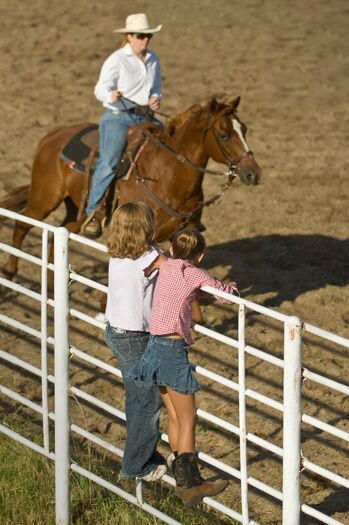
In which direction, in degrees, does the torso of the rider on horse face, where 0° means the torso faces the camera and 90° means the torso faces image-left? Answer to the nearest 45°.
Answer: approximately 315°

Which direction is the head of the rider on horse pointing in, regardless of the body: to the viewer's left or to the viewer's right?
to the viewer's right

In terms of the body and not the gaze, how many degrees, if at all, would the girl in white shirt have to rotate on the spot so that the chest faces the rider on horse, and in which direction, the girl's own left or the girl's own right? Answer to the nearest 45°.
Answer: approximately 45° to the girl's own left

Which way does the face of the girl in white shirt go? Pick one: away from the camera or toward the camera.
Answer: away from the camera

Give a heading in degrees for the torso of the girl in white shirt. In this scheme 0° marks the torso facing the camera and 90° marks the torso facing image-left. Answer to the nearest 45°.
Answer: approximately 225°

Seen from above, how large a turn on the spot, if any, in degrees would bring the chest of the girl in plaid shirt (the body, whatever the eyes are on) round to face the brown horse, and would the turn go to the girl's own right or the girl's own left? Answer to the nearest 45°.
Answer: approximately 45° to the girl's own left

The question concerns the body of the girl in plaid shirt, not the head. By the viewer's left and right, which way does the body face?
facing away from the viewer and to the right of the viewer
